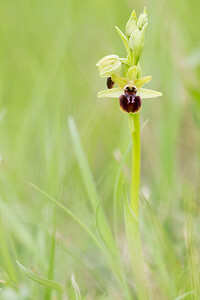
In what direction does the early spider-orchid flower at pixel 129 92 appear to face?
toward the camera
